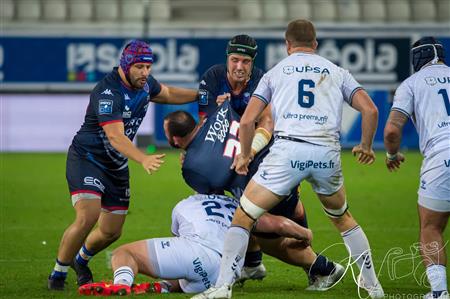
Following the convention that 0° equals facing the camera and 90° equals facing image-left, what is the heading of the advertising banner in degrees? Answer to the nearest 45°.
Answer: approximately 0°

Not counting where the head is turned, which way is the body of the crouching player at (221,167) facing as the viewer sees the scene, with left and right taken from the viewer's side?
facing away from the viewer and to the left of the viewer

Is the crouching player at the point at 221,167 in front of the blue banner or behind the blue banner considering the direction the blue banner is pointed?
in front

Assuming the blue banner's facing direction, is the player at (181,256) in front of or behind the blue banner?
in front

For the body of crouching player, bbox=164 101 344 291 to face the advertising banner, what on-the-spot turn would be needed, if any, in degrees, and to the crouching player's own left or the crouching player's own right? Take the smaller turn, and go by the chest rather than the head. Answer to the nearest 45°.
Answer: approximately 45° to the crouching player's own right

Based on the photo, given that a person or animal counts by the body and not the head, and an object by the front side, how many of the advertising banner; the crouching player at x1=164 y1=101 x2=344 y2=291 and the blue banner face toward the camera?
2

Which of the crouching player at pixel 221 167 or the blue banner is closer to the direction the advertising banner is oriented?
the crouching player

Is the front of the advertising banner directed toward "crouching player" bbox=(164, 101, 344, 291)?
yes

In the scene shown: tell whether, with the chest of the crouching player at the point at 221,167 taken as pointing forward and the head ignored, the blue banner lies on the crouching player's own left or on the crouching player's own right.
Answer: on the crouching player's own right
